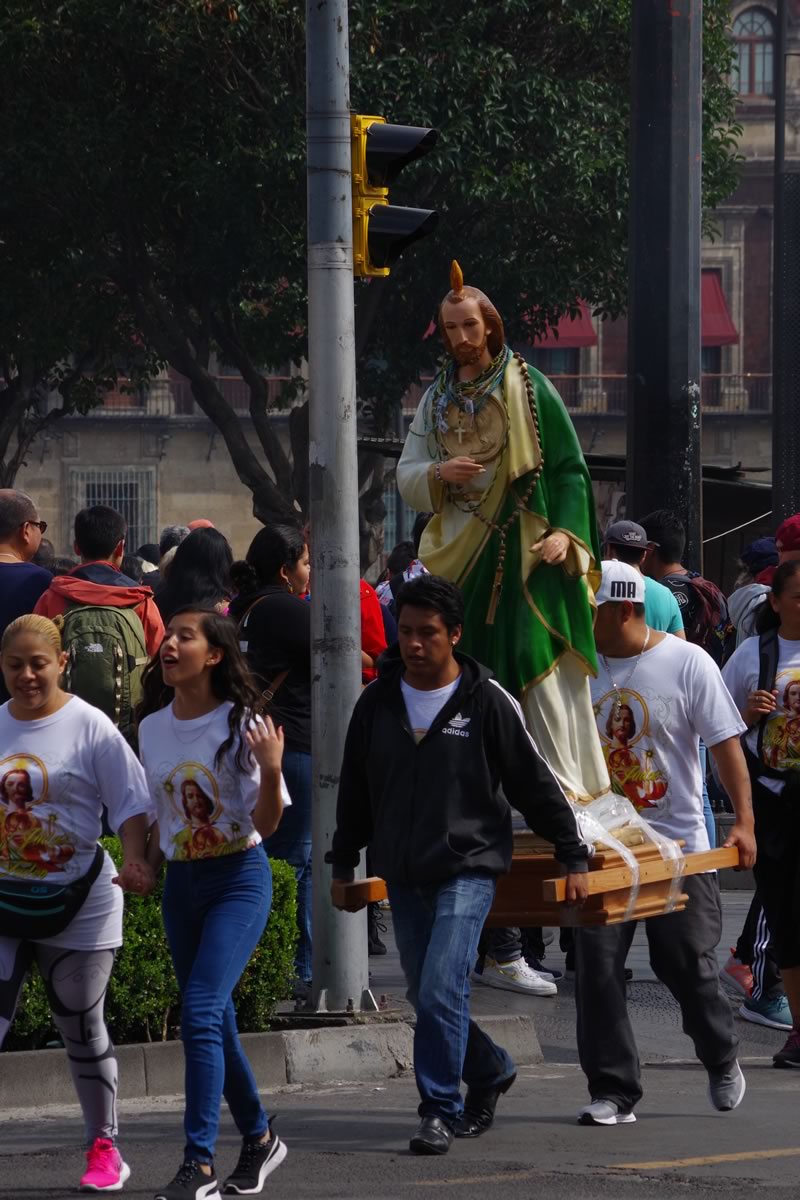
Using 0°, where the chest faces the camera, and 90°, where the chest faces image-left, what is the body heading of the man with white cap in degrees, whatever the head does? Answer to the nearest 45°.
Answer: approximately 45°

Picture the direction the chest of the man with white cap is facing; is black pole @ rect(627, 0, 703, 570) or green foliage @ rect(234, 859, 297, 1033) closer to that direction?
the green foliage

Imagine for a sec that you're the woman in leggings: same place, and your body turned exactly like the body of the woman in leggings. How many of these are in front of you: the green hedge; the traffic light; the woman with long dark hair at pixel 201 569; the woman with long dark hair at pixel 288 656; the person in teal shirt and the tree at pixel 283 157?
0

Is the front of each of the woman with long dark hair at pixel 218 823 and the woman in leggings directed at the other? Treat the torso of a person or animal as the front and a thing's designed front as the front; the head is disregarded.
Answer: no

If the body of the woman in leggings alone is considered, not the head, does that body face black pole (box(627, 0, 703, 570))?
no

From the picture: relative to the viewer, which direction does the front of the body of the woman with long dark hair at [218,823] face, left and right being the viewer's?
facing the viewer and to the left of the viewer

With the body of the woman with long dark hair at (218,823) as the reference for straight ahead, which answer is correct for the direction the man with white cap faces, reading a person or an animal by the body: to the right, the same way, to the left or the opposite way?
the same way

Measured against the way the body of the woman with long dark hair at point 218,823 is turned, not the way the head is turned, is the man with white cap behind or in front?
behind

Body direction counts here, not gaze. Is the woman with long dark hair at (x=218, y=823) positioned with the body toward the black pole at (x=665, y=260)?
no

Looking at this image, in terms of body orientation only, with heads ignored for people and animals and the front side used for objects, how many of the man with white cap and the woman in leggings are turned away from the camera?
0

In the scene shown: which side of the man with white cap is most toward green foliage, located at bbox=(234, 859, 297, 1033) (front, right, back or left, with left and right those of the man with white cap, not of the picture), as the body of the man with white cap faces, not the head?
right

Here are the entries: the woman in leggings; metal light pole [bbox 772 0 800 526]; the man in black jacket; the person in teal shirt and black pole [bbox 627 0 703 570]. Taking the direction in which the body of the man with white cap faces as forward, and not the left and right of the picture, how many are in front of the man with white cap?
2

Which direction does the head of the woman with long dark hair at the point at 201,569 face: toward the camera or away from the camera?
away from the camera

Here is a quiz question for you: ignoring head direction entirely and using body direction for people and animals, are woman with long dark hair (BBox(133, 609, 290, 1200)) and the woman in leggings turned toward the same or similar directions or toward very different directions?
same or similar directions

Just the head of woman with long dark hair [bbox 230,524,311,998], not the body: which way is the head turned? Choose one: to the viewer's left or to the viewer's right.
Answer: to the viewer's right

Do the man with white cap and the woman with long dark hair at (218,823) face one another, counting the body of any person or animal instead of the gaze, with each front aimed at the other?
no
